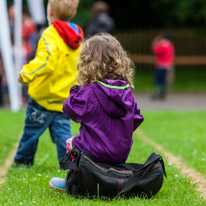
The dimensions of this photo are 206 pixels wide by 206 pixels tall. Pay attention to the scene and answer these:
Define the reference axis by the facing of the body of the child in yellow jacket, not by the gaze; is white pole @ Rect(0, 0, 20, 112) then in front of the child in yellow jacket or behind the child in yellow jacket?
in front

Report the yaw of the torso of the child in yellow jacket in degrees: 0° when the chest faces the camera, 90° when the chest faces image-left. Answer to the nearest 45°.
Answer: approximately 135°

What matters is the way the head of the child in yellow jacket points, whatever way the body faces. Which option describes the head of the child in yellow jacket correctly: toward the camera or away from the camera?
away from the camera

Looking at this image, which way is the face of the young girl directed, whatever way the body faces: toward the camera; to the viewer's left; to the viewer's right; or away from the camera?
away from the camera

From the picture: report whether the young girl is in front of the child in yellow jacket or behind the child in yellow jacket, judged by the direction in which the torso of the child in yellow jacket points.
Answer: behind
